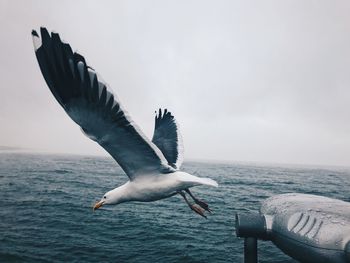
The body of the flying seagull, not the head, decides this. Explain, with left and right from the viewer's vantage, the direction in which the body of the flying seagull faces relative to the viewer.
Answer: facing to the left of the viewer
